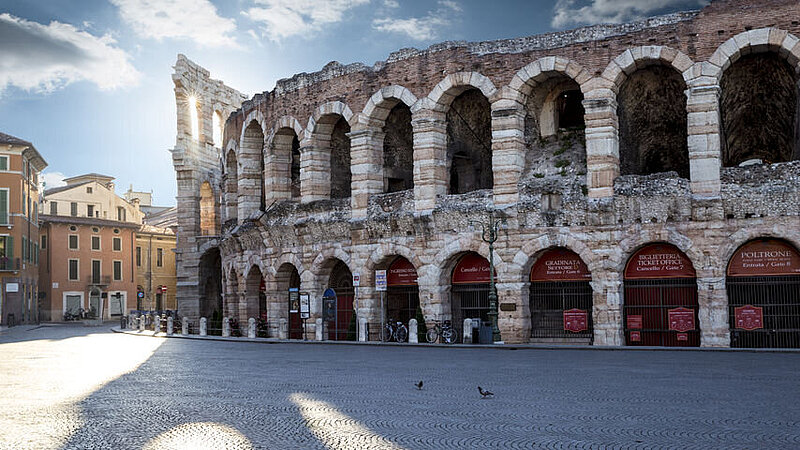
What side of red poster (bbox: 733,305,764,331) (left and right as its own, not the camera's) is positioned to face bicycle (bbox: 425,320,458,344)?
right

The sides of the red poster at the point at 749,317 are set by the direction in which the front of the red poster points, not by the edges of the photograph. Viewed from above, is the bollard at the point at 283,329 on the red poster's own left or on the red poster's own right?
on the red poster's own right

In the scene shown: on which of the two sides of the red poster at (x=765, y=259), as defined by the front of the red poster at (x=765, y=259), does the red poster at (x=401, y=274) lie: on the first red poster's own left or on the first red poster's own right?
on the first red poster's own right

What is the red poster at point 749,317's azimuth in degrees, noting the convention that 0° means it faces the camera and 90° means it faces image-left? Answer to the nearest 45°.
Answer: approximately 0°

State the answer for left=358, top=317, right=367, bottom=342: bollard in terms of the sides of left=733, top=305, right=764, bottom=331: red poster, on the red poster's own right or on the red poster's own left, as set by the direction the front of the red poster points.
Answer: on the red poster's own right

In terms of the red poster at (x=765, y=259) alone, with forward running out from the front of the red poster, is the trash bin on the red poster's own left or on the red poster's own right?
on the red poster's own right

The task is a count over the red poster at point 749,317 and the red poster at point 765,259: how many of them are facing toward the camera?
2

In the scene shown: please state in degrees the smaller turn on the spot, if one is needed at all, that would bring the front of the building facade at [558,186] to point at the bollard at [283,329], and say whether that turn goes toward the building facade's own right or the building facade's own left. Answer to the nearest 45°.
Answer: approximately 90° to the building facade's own right

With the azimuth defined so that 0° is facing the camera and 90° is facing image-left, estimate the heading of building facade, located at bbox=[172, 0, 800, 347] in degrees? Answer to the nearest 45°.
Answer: approximately 45°

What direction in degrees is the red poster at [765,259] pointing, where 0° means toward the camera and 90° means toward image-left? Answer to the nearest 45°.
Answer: approximately 0°

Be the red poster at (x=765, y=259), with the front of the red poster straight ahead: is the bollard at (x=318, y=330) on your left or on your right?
on your right
